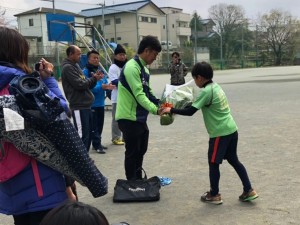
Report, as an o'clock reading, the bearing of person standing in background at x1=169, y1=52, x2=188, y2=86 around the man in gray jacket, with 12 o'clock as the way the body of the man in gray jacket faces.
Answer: The person standing in background is roughly at 10 o'clock from the man in gray jacket.

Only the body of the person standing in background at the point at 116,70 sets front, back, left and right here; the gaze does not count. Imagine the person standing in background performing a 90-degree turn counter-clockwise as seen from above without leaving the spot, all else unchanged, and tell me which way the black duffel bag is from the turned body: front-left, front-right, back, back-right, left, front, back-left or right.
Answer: back-right

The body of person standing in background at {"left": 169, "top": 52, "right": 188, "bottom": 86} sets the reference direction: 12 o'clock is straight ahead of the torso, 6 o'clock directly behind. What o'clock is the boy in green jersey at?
The boy in green jersey is roughly at 12 o'clock from the person standing in background.

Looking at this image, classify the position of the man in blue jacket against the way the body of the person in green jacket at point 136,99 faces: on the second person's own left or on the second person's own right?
on the second person's own left

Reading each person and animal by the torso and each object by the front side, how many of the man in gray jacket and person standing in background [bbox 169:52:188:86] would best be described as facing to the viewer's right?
1

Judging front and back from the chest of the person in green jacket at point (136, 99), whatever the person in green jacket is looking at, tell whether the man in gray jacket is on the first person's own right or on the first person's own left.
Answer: on the first person's own left

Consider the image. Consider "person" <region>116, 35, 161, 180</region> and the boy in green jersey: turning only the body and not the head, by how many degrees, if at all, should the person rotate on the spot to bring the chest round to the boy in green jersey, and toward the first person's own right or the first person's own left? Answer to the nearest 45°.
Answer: approximately 45° to the first person's own right

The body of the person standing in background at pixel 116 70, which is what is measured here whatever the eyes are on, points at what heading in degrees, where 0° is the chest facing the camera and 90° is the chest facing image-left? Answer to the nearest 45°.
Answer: approximately 315°

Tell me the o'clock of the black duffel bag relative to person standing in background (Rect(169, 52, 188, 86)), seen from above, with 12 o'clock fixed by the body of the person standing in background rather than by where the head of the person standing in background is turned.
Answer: The black duffel bag is roughly at 12 o'clock from the person standing in background.

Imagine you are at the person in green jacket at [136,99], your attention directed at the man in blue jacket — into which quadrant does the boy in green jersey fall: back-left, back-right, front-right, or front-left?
back-right

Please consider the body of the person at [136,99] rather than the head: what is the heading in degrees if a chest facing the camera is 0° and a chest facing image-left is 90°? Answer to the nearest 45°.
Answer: approximately 270°

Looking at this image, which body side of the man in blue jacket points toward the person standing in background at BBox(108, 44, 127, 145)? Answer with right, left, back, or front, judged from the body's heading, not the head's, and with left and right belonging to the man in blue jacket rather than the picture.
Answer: left

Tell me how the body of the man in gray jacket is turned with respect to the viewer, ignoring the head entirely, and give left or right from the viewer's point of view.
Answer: facing to the right of the viewer

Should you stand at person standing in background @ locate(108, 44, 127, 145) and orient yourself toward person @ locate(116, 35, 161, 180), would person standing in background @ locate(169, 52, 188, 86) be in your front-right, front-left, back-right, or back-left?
back-left
